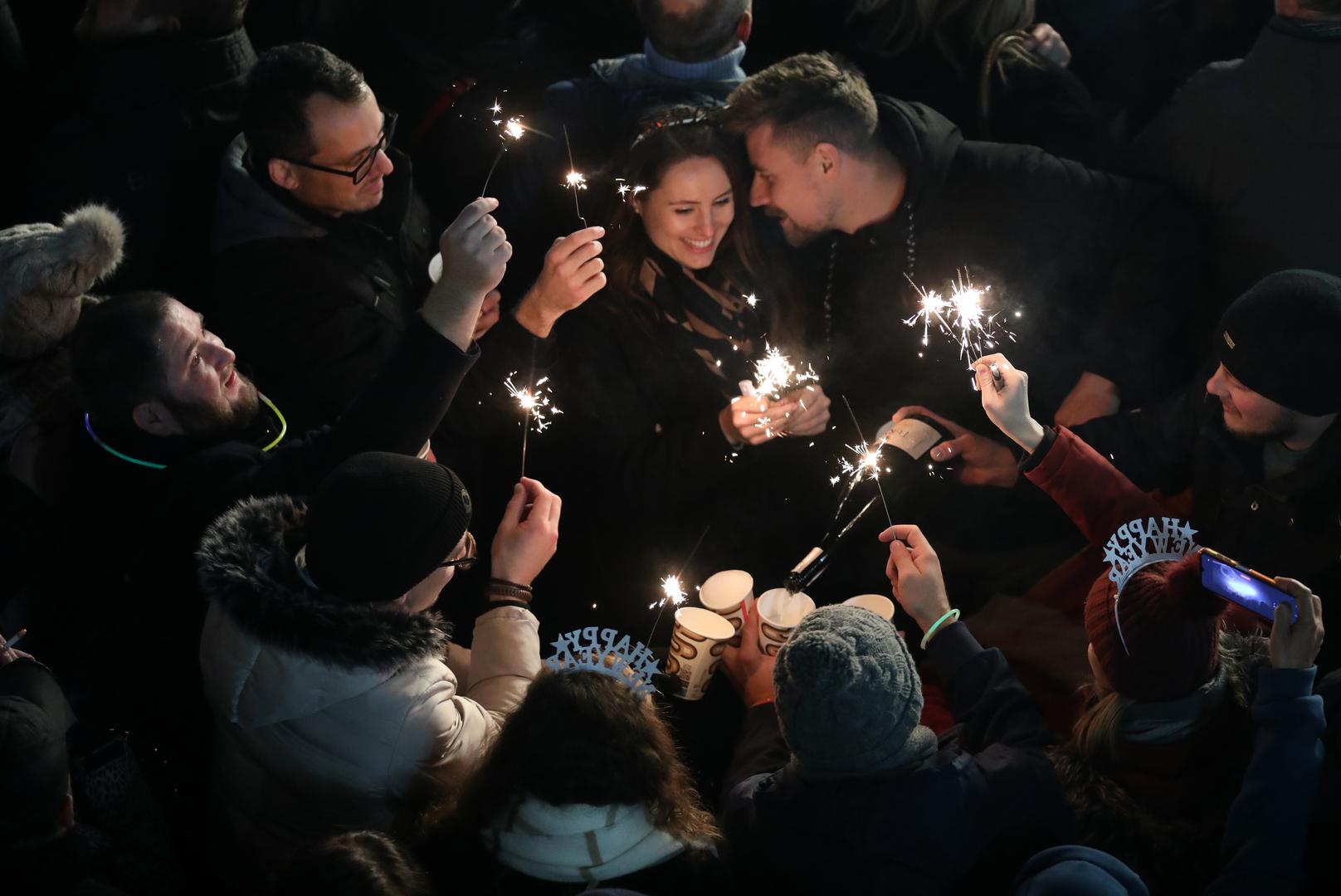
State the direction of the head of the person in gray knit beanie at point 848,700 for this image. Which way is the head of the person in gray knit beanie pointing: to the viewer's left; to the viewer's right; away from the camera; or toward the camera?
away from the camera

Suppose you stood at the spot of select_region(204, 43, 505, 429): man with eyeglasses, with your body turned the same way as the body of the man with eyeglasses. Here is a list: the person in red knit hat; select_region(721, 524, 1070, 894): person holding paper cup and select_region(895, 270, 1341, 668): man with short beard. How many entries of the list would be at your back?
0

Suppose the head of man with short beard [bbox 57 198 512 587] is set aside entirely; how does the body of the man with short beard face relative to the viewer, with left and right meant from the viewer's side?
facing to the right of the viewer

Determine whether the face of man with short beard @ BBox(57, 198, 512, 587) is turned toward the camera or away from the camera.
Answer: toward the camera

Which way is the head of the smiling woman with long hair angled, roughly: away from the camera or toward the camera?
toward the camera

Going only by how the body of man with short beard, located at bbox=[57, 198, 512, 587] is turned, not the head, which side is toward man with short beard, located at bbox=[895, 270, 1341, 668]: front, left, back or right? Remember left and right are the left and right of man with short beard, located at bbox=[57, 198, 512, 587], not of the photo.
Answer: front

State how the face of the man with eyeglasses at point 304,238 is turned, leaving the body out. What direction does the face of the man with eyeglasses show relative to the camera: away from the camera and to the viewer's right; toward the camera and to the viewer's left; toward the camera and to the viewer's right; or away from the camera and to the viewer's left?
toward the camera and to the viewer's right

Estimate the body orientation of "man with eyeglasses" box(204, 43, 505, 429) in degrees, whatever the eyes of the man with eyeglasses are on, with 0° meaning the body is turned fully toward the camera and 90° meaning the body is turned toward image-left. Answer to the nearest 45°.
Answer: approximately 315°

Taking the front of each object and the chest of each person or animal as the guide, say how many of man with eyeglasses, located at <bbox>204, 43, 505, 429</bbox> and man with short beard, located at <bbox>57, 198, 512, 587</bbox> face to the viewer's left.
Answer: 0

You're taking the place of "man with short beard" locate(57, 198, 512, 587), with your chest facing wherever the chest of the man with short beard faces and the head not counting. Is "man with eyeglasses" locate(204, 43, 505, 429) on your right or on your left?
on your left

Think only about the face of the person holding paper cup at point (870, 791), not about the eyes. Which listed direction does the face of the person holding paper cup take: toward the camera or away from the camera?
away from the camera

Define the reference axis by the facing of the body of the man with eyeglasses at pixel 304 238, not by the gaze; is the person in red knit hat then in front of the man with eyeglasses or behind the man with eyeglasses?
in front

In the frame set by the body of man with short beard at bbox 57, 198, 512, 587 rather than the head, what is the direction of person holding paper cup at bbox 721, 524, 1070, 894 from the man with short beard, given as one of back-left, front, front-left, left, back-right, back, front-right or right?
front-right
